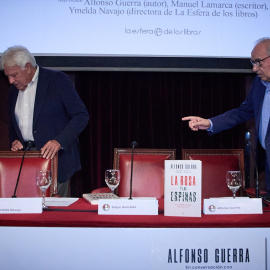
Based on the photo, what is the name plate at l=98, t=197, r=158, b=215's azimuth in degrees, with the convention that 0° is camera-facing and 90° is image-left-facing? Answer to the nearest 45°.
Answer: approximately 0°

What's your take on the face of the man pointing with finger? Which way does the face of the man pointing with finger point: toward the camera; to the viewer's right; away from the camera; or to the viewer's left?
to the viewer's left

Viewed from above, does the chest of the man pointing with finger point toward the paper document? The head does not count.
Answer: yes

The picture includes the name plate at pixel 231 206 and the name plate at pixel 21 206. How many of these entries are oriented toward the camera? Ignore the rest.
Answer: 2

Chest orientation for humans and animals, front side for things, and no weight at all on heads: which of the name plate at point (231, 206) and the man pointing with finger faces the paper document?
the man pointing with finger

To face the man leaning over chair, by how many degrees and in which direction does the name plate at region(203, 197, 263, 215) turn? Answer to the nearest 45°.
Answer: approximately 135° to its right

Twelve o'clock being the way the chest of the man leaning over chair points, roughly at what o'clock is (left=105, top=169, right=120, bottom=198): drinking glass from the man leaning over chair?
The drinking glass is roughly at 10 o'clock from the man leaning over chair.
